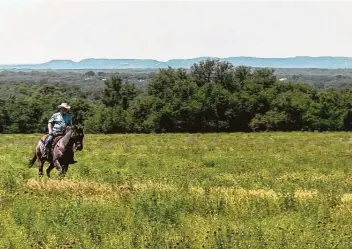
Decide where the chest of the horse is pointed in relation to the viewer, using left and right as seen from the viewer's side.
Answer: facing the viewer and to the right of the viewer
